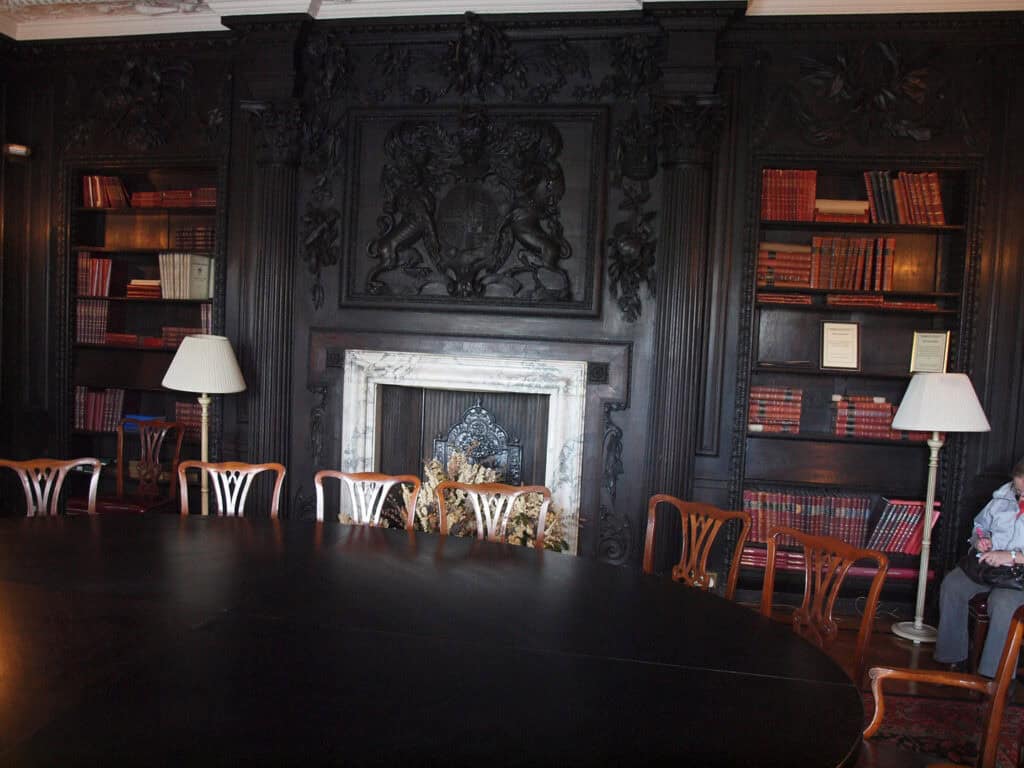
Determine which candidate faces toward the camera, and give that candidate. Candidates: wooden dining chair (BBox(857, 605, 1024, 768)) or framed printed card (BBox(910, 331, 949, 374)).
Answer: the framed printed card

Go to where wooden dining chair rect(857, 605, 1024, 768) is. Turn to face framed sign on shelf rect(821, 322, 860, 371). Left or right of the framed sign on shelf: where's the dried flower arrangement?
left

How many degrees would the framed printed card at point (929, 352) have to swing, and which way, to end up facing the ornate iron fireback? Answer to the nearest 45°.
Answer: approximately 90° to its right

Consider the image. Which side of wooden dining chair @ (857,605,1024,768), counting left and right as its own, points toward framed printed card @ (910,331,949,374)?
right

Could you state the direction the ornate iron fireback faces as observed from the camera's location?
facing the viewer

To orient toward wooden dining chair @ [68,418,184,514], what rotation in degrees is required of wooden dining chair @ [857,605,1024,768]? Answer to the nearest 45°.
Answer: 0° — it already faces it

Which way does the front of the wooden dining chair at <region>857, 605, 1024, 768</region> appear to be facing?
to the viewer's left

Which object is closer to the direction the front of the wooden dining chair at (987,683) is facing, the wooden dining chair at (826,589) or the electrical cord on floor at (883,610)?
the wooden dining chair

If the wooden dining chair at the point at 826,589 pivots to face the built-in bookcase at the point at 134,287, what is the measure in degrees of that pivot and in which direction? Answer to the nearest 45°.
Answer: approximately 45° to its right

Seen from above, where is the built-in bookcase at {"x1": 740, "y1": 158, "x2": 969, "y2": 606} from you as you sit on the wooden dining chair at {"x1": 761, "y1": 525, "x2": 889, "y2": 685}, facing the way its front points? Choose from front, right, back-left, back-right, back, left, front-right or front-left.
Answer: back-right

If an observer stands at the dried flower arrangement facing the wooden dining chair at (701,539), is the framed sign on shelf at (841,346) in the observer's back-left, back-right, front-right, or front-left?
front-left

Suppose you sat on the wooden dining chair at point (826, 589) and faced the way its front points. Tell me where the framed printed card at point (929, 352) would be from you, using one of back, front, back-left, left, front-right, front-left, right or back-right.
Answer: back-right

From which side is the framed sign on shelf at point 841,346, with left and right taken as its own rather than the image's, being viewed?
front

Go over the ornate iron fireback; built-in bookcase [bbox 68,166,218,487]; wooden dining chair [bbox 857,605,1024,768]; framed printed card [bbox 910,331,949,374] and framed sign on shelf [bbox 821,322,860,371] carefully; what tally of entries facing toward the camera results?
4

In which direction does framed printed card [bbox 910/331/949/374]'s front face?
toward the camera

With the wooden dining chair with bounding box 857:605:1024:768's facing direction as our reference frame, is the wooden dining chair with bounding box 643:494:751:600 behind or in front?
in front

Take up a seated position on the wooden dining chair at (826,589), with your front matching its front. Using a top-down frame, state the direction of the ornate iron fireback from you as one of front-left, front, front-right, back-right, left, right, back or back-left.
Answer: right

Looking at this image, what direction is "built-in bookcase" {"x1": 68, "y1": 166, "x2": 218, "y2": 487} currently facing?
toward the camera

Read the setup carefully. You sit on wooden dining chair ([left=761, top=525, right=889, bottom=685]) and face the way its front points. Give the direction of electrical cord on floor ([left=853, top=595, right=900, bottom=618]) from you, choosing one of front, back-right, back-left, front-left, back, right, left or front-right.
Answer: back-right
